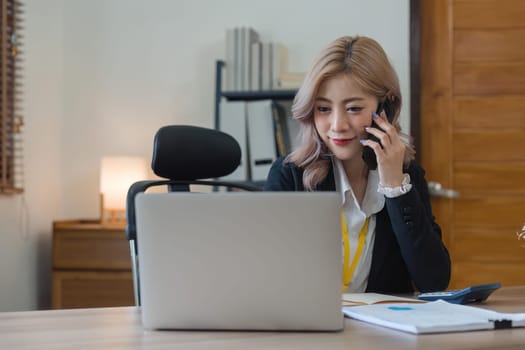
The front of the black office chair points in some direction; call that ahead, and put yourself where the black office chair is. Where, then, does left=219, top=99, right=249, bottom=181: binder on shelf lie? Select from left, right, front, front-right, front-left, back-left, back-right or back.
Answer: back-left

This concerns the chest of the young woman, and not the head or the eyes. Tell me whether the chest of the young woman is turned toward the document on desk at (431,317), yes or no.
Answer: yes

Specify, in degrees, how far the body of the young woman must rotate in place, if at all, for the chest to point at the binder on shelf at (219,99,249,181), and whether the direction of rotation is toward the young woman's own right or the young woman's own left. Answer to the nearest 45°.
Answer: approximately 180°

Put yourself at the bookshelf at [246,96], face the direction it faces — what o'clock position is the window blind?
The window blind is roughly at 3 o'clock from the bookshelf.

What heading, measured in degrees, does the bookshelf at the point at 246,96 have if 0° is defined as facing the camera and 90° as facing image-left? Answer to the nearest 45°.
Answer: approximately 0°

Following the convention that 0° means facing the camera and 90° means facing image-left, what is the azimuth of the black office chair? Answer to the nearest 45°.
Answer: approximately 315°

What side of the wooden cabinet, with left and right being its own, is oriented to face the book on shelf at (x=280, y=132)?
left

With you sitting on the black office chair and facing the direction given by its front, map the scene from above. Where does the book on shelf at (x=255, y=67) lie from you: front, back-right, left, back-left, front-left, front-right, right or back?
back-left

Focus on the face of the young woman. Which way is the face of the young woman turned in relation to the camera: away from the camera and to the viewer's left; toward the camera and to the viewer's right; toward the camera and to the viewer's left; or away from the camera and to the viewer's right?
toward the camera and to the viewer's left

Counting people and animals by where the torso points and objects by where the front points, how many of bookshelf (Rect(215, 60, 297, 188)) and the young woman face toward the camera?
2

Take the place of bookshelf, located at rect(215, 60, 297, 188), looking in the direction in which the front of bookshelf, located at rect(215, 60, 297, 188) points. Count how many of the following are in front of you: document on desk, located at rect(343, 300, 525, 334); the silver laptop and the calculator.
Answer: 3

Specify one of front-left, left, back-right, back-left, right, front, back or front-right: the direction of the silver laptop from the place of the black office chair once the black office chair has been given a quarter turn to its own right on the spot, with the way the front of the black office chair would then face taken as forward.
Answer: front-left

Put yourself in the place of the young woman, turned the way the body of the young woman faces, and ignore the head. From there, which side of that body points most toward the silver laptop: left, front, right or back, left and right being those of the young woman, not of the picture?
front
